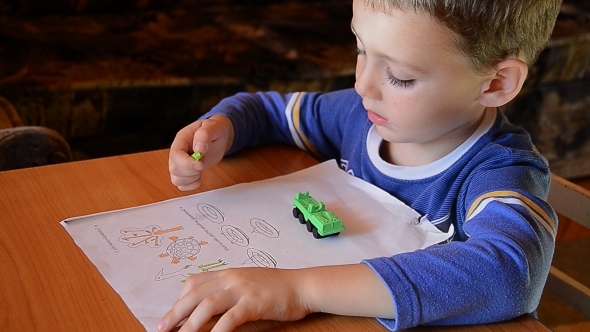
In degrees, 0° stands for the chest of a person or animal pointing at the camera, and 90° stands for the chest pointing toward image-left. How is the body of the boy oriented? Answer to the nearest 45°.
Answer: approximately 45°
